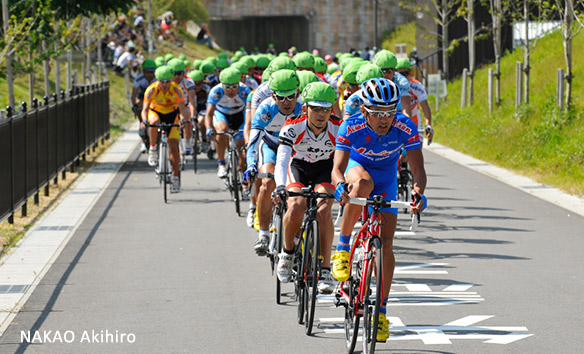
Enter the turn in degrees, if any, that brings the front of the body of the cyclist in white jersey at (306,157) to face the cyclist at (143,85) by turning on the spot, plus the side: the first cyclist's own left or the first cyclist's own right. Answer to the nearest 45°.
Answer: approximately 180°

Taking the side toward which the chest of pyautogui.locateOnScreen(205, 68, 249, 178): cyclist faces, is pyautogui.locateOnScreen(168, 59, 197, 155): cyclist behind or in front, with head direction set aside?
behind

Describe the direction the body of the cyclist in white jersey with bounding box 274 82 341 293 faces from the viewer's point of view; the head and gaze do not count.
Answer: toward the camera

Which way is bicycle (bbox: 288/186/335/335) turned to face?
toward the camera

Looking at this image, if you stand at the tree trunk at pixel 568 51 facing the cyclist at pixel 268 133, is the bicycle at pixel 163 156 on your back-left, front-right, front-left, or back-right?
front-right

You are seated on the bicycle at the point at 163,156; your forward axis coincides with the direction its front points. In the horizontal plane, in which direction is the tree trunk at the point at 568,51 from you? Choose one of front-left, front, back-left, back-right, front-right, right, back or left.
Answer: back-left

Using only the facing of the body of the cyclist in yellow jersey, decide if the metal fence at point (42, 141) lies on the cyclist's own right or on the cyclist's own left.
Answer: on the cyclist's own right

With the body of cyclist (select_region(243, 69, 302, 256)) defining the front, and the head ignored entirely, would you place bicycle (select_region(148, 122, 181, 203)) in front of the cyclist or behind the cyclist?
behind

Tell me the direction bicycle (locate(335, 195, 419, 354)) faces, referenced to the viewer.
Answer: facing the viewer

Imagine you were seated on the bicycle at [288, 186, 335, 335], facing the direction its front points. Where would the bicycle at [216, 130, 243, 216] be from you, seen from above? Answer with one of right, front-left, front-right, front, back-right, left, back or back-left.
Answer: back

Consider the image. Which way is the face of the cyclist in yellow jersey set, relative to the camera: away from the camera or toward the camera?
toward the camera
